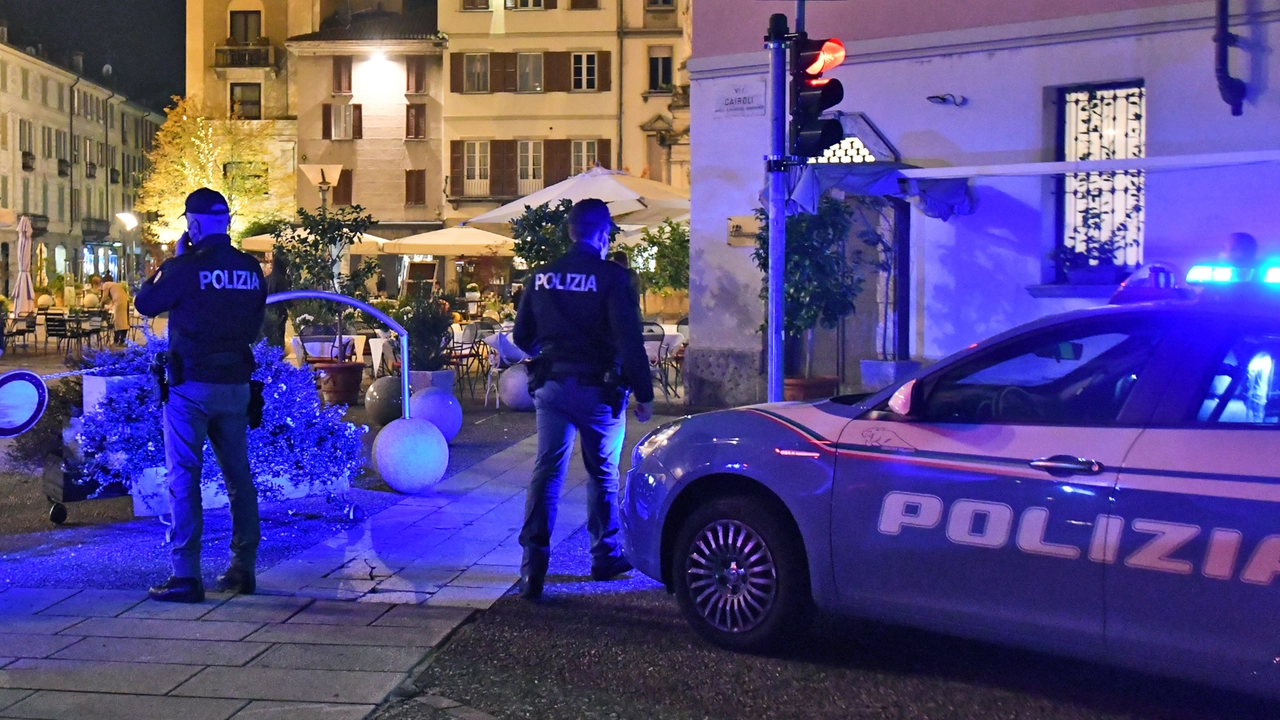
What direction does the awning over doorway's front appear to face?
toward the camera

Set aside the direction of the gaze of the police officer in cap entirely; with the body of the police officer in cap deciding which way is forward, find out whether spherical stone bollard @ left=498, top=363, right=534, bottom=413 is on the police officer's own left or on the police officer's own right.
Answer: on the police officer's own right

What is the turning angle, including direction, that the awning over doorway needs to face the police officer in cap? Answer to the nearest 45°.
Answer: approximately 45° to its right

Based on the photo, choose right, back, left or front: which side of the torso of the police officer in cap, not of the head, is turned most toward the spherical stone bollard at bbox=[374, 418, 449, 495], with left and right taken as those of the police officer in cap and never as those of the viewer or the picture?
right

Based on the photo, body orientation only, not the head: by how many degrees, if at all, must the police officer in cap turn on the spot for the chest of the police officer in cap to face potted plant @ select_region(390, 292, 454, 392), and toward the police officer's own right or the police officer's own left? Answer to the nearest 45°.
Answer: approximately 45° to the police officer's own right

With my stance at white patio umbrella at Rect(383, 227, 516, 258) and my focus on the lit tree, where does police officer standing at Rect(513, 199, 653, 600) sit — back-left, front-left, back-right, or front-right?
back-left

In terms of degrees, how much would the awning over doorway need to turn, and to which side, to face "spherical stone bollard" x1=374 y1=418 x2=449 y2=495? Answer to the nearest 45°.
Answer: approximately 45° to its right

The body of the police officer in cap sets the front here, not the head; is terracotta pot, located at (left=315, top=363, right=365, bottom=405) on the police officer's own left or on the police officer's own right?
on the police officer's own right

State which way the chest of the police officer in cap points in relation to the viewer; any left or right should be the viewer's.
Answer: facing away from the viewer and to the left of the viewer

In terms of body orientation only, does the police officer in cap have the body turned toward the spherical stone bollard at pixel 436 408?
no

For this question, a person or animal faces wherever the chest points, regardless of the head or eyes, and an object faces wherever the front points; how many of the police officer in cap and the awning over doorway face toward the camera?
1

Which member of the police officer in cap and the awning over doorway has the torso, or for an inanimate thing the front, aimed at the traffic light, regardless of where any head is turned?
the awning over doorway

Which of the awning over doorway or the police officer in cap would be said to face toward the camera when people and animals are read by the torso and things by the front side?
the awning over doorway

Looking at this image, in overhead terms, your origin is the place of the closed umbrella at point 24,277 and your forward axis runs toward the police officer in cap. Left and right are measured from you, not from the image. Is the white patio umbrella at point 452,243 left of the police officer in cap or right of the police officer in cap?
left

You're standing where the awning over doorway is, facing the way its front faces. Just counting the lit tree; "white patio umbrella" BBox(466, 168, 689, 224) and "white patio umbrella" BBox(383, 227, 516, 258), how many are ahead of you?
0

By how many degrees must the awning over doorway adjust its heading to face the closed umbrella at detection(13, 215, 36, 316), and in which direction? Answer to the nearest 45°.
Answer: approximately 135° to its right

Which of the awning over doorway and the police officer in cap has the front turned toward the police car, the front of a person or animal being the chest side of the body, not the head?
the awning over doorway
